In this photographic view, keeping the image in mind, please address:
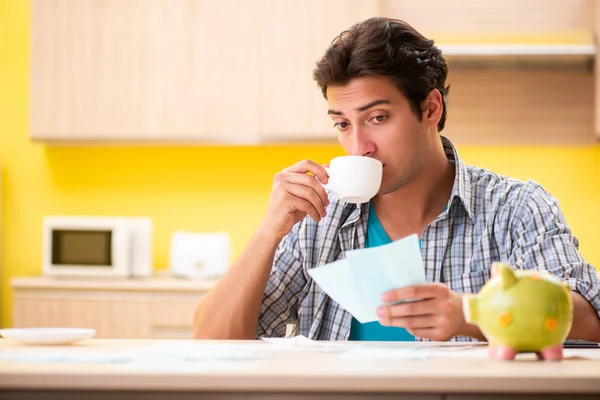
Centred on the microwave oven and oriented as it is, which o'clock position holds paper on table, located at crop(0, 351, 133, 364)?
The paper on table is roughly at 12 o'clock from the microwave oven.

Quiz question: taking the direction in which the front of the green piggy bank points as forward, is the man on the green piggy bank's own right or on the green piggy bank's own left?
on the green piggy bank's own right

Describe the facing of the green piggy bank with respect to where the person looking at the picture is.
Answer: facing to the left of the viewer

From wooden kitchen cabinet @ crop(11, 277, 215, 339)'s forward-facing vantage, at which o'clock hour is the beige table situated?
The beige table is roughly at 12 o'clock from the wooden kitchen cabinet.

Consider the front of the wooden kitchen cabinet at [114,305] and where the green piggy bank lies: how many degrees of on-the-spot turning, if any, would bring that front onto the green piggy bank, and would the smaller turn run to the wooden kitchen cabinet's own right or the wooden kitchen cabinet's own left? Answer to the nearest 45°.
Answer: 0° — it already faces it

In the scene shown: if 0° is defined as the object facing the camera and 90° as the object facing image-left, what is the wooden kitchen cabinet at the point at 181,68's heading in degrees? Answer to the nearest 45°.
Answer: approximately 0°

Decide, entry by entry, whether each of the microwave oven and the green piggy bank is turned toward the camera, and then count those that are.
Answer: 1
